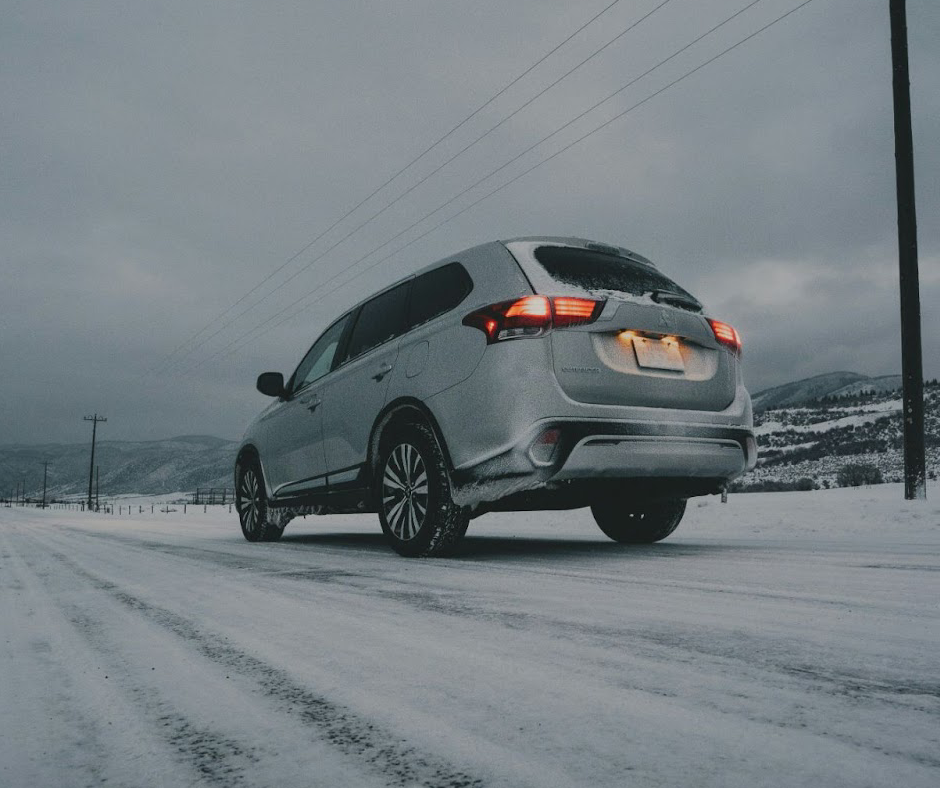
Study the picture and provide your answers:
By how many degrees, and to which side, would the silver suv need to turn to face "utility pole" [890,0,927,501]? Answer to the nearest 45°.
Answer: approximately 90° to its right

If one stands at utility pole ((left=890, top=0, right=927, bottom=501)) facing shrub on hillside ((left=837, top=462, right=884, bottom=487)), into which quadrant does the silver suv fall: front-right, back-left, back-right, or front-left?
back-left

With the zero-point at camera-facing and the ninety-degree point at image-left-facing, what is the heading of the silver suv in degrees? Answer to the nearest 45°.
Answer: approximately 135°

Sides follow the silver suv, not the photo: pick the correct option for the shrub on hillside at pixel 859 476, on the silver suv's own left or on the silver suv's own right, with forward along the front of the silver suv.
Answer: on the silver suv's own right
